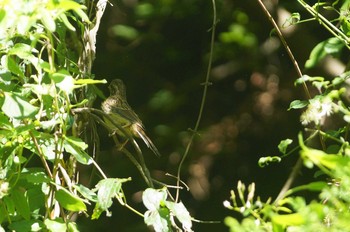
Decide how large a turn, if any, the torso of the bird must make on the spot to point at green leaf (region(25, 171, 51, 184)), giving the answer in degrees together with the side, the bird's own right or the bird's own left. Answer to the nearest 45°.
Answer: approximately 90° to the bird's own left

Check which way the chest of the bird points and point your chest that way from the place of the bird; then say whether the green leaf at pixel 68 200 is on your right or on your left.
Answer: on your left

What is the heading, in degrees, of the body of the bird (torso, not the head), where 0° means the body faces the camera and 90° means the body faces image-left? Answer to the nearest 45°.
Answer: approximately 90°

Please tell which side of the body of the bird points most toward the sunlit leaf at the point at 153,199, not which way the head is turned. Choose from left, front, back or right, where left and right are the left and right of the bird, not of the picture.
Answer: left

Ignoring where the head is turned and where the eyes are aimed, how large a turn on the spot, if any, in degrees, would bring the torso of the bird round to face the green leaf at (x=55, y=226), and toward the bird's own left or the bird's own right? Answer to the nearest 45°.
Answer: approximately 90° to the bird's own left

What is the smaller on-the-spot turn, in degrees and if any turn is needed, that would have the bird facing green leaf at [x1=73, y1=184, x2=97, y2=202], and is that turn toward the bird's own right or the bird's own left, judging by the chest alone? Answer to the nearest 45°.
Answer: approximately 90° to the bird's own left

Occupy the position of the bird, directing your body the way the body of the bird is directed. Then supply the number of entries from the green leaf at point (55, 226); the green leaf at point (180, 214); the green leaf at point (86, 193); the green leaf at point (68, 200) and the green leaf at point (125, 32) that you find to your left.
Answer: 4

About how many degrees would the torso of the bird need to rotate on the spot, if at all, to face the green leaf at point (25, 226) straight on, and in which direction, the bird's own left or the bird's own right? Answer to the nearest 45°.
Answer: approximately 90° to the bird's own left

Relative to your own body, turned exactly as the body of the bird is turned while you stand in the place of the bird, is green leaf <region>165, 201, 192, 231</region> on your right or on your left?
on your left
